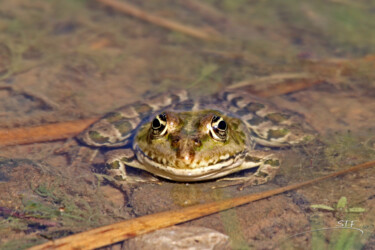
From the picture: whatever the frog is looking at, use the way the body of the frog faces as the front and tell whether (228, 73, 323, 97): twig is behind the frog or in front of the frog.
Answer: behind

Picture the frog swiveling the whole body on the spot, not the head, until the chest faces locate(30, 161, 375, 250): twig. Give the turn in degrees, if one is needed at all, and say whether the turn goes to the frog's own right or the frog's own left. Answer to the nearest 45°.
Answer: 0° — it already faces it

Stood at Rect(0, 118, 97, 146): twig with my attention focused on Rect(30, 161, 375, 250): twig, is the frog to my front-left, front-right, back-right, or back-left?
front-left

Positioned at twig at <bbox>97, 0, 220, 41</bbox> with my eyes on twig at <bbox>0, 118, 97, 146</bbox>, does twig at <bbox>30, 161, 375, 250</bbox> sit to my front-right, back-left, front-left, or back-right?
front-left

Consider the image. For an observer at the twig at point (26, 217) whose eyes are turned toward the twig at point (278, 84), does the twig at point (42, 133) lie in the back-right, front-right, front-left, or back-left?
front-left

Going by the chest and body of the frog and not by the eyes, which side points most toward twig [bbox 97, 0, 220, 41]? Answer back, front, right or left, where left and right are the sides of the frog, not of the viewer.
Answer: back

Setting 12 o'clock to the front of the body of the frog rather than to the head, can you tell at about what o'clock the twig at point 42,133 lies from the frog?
The twig is roughly at 3 o'clock from the frog.

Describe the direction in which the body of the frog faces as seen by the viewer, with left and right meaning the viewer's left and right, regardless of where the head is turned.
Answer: facing the viewer

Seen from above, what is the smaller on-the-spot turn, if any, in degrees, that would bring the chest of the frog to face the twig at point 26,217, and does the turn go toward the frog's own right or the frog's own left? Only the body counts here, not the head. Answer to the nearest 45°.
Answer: approximately 45° to the frog's own right
